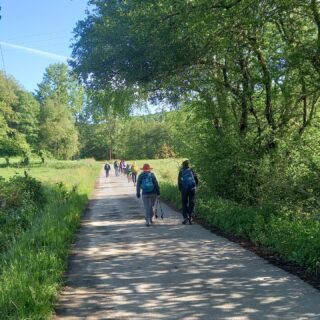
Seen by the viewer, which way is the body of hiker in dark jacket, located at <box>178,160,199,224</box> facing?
away from the camera

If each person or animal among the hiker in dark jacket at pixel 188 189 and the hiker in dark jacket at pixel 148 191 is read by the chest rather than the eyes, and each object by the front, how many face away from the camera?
2

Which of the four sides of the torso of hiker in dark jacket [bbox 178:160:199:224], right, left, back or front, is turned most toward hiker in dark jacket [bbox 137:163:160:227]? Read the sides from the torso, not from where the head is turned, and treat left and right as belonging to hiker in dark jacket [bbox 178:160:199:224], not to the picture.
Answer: left

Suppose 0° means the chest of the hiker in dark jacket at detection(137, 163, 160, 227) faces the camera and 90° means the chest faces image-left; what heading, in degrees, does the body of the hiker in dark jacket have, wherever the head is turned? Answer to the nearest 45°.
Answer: approximately 180°

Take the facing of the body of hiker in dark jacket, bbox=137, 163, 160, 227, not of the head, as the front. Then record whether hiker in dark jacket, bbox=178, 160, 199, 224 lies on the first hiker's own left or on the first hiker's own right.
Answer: on the first hiker's own right
